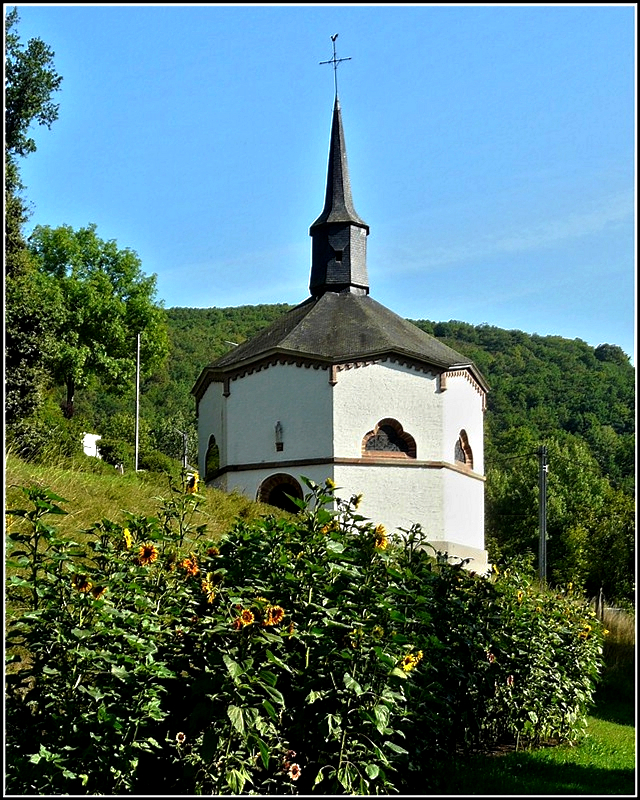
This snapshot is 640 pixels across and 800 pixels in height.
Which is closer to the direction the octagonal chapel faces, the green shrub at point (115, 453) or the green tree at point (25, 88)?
the green tree

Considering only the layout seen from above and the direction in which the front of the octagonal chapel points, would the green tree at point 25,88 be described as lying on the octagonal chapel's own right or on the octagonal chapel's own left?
on the octagonal chapel's own right

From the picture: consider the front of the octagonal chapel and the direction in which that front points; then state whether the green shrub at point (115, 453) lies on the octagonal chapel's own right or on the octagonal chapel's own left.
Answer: on the octagonal chapel's own right

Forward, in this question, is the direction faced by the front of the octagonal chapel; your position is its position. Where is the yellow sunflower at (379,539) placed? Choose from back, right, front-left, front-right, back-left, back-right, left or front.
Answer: front-left

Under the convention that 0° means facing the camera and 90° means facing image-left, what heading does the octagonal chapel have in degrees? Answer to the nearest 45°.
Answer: approximately 45°

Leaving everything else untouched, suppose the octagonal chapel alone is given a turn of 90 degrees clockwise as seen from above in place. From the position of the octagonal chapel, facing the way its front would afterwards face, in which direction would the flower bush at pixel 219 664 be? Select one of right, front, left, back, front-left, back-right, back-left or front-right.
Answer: back-left
